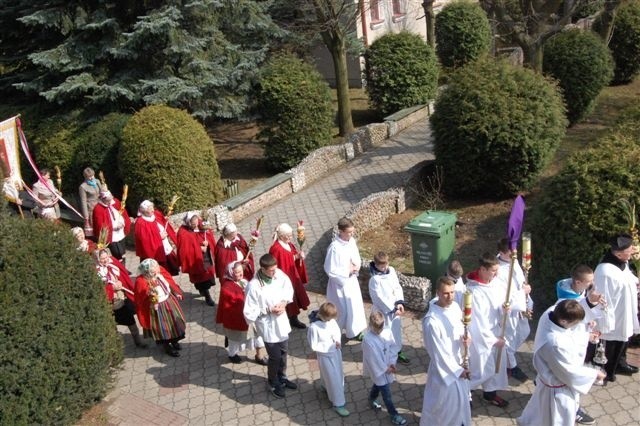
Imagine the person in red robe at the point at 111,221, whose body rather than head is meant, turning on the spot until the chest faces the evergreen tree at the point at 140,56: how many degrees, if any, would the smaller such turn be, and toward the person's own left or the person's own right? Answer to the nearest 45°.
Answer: approximately 135° to the person's own left

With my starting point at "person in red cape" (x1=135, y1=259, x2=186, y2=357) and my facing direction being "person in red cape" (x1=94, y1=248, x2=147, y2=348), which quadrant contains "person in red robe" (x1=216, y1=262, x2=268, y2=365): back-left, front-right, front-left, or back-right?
back-right

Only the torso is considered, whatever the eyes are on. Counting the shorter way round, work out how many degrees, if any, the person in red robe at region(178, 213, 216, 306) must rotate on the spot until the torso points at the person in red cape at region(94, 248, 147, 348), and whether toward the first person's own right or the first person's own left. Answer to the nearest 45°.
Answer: approximately 90° to the first person's own right
